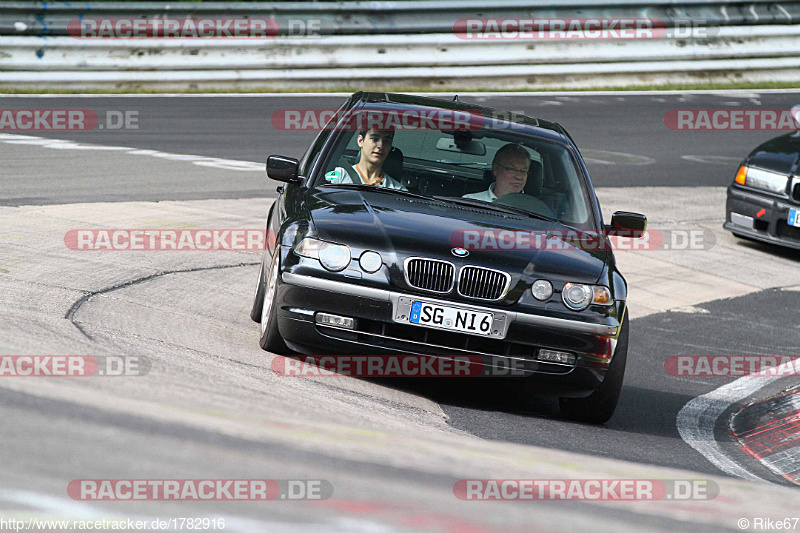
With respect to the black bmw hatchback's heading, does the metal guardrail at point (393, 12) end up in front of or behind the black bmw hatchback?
behind

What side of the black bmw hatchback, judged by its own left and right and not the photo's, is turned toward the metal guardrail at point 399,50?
back

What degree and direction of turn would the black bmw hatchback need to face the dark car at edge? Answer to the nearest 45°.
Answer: approximately 135° to its left

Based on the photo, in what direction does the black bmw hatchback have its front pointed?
toward the camera
